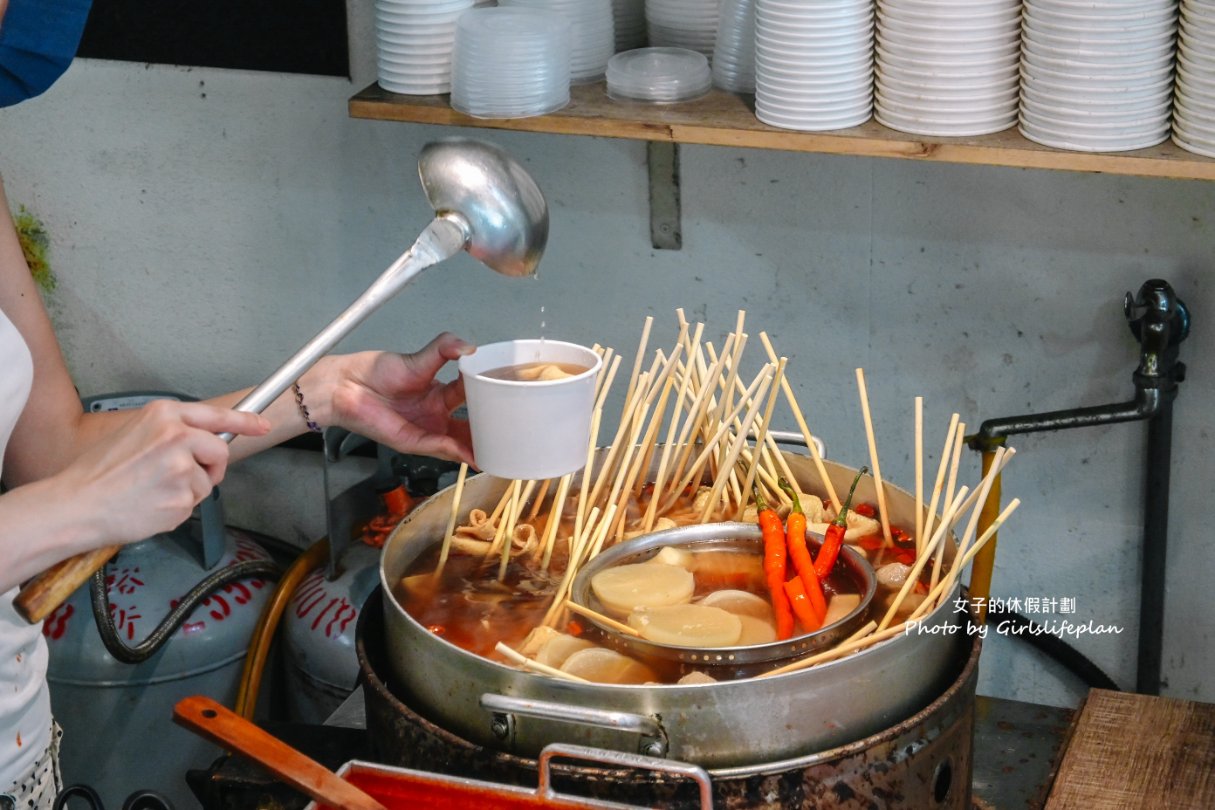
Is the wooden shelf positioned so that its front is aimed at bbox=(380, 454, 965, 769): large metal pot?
yes

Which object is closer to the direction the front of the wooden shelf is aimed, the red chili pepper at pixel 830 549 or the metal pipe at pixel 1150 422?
the red chili pepper

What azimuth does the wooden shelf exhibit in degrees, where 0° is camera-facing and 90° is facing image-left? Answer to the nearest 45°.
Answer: approximately 0°

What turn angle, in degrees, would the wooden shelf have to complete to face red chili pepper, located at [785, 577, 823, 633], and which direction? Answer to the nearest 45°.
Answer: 0° — it already faces it

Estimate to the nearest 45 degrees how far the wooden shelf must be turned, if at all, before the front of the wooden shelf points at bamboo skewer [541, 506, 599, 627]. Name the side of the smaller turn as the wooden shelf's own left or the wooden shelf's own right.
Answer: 0° — it already faces it
